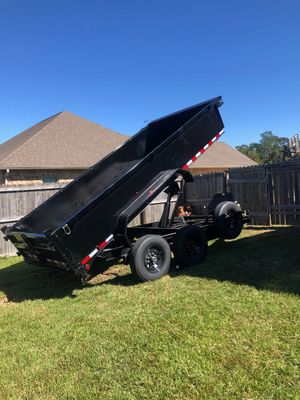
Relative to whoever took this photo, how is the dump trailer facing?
facing away from the viewer and to the right of the viewer

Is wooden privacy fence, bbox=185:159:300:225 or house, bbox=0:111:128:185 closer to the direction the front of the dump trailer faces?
the wooden privacy fence

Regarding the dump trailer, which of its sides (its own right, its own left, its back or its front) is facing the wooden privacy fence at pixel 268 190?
front

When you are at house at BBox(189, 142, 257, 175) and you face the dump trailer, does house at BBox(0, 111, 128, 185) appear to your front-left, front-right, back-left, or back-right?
front-right

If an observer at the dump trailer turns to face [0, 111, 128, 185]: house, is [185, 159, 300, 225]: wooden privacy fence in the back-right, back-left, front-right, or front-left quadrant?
front-right

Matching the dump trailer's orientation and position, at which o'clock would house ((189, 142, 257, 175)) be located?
The house is roughly at 11 o'clock from the dump trailer.

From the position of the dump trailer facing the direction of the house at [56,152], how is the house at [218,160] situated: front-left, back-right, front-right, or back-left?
front-right

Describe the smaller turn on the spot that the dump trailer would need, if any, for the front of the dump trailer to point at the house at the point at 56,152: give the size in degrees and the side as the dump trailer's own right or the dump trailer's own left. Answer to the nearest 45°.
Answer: approximately 45° to the dump trailer's own left
